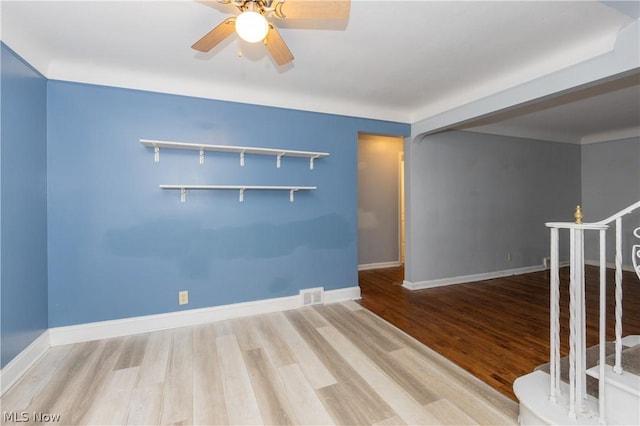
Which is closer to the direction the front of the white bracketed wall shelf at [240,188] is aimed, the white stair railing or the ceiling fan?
the ceiling fan

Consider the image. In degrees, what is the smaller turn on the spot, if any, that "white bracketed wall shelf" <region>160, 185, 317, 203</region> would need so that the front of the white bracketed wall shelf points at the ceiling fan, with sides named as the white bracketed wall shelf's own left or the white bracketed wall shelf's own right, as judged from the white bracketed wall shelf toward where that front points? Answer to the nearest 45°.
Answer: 0° — it already faces it

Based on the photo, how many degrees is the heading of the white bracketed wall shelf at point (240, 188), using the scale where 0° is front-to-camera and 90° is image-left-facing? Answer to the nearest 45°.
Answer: approximately 0°
